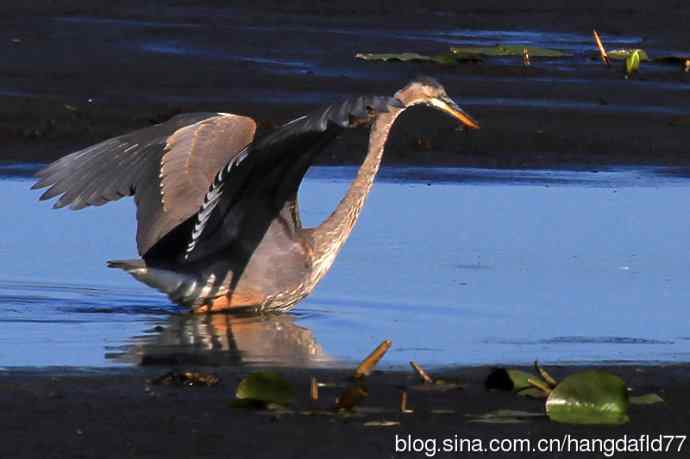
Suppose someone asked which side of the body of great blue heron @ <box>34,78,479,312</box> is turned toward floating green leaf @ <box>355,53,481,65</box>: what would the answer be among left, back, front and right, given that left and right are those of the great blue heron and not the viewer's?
left

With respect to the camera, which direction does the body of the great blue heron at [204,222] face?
to the viewer's right

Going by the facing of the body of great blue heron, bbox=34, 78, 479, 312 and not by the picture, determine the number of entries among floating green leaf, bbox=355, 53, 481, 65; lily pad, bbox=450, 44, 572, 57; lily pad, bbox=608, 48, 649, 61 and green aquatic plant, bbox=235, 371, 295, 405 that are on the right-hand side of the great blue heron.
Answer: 1

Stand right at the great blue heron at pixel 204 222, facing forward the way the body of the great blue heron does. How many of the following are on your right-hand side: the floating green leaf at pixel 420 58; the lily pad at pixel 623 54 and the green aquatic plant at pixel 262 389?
1

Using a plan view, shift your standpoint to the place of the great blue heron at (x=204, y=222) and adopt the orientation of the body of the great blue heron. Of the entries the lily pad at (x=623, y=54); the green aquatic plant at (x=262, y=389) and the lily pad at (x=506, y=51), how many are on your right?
1

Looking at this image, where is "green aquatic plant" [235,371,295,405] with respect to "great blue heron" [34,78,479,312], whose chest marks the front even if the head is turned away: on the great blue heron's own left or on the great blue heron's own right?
on the great blue heron's own right

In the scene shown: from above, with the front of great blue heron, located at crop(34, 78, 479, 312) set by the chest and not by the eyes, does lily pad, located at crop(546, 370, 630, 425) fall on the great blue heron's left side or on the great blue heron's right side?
on the great blue heron's right side

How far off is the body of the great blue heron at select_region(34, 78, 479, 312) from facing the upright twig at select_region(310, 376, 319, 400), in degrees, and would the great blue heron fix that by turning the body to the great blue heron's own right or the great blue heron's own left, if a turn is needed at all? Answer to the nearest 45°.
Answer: approximately 90° to the great blue heron's own right

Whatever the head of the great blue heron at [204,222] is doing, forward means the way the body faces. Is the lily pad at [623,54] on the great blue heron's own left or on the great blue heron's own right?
on the great blue heron's own left
